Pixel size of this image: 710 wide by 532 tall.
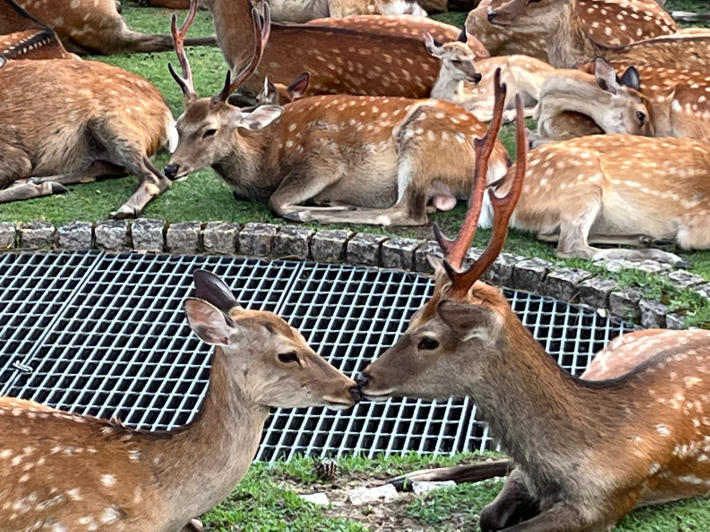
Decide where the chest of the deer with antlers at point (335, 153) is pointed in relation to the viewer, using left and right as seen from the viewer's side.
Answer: facing to the left of the viewer

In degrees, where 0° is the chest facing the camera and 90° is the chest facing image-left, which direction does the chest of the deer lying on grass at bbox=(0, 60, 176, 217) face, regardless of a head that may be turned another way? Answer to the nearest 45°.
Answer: approximately 90°

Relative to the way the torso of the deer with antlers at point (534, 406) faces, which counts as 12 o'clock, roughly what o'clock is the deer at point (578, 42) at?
The deer is roughly at 3 o'clock from the deer with antlers.

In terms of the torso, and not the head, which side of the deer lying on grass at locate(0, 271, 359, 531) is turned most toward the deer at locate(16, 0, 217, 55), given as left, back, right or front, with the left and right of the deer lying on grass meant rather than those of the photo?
left

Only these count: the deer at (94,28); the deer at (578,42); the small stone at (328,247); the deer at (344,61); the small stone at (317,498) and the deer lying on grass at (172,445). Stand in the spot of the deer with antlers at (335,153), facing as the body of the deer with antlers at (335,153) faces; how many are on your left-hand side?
3

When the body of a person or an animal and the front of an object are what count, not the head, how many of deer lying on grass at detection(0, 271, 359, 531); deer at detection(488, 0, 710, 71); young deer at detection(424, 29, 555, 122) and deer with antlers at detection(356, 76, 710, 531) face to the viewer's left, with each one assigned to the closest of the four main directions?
3

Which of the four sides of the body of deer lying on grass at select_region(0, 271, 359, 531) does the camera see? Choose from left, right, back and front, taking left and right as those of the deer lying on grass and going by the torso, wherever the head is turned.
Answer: right

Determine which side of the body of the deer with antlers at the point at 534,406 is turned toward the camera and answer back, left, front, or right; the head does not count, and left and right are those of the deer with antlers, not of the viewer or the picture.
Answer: left

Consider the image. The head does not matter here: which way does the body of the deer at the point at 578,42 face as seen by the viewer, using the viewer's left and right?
facing to the left of the viewer
